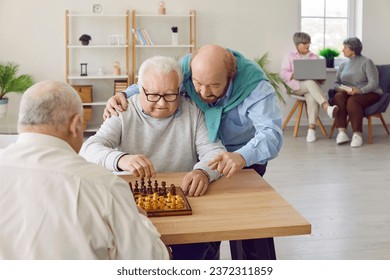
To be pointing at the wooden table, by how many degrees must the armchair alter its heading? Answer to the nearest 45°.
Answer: approximately 45° to its left

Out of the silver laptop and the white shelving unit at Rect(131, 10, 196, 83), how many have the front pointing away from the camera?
1

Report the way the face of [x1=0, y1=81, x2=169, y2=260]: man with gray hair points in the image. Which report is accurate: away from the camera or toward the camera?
away from the camera

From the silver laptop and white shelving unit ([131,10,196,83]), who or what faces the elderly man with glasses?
the white shelving unit

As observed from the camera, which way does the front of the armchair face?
facing the viewer and to the left of the viewer

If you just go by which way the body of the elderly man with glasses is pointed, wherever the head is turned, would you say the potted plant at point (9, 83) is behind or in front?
behind

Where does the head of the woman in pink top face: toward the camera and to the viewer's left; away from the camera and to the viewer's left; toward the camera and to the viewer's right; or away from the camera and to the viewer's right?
toward the camera and to the viewer's right

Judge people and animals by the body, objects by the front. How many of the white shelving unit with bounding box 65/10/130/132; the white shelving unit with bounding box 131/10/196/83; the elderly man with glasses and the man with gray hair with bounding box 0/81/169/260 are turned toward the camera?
3

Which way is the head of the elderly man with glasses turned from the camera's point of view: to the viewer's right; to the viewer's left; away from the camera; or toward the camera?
toward the camera

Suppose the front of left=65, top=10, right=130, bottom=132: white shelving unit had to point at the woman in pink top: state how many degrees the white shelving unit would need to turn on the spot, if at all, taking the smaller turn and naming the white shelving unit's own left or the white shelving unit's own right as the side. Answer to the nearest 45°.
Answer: approximately 90° to the white shelving unit's own left

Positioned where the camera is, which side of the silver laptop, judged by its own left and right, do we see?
back

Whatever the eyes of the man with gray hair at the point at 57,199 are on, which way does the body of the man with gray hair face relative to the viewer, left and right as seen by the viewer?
facing away from the viewer and to the right of the viewer

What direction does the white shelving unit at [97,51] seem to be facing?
toward the camera

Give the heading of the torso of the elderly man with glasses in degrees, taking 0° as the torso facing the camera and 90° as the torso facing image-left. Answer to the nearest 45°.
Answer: approximately 0°

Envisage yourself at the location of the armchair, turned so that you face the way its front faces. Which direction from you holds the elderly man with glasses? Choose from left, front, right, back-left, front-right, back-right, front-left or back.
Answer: front-left

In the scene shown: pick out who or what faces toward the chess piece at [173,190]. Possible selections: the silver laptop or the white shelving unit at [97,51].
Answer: the white shelving unit

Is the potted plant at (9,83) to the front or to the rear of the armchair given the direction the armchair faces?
to the front

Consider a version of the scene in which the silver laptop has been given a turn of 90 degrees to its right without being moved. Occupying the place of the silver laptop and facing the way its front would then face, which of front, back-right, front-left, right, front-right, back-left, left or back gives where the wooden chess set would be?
right

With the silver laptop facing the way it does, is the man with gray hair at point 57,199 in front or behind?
behind
